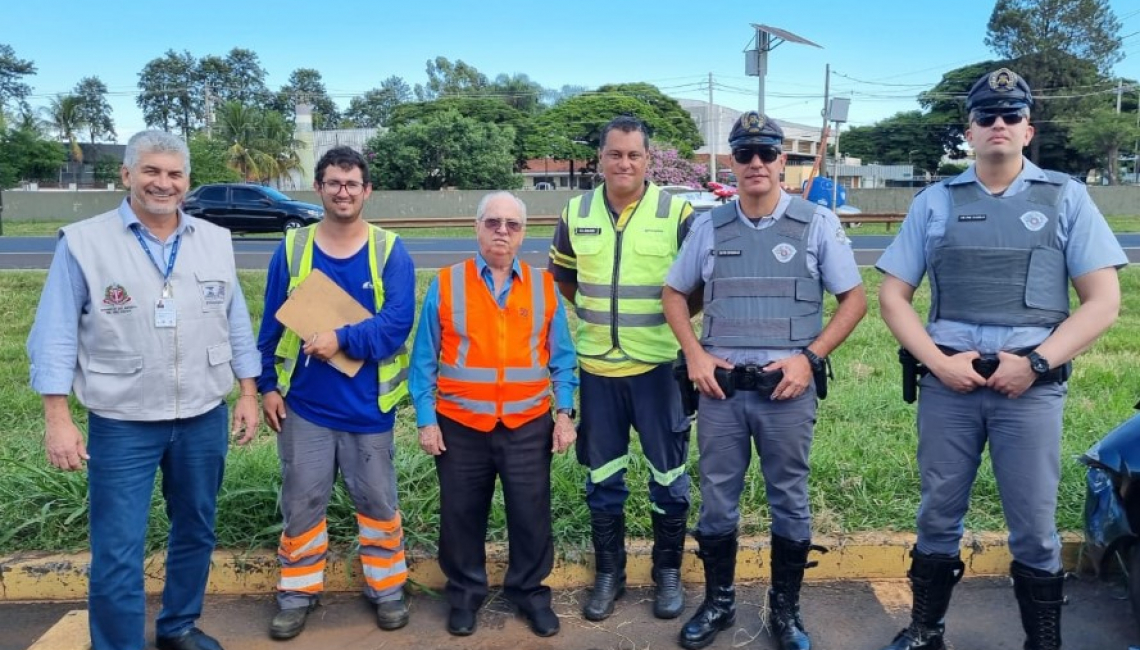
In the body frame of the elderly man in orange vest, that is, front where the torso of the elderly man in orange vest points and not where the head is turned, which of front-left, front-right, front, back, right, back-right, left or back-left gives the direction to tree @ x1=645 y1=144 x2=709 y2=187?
back

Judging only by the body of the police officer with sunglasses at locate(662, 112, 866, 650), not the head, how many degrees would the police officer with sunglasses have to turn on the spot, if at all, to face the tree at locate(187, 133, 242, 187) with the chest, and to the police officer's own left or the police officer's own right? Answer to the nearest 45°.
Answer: approximately 135° to the police officer's own right

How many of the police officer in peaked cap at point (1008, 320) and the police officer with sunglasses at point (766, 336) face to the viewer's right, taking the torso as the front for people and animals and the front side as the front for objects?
0

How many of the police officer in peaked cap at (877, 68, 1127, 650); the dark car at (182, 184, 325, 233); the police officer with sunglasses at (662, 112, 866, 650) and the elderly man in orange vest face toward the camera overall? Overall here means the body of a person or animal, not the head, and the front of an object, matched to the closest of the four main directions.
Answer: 3

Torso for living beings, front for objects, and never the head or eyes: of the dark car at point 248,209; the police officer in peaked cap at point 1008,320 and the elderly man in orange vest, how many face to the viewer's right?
1

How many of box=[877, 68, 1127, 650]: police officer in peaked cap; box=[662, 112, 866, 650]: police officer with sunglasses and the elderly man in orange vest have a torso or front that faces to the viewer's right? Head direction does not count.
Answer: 0

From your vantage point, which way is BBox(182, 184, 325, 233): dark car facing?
to the viewer's right

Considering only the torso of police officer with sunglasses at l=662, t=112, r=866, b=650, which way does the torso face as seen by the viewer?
toward the camera

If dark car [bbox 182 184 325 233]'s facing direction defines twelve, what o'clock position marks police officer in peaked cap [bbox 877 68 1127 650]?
The police officer in peaked cap is roughly at 3 o'clock from the dark car.

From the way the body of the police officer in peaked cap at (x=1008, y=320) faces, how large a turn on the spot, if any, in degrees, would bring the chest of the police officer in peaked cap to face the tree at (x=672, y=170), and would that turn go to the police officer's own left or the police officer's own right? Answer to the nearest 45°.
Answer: approximately 180°

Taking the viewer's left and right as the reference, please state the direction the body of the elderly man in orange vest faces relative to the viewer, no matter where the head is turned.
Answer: facing the viewer
